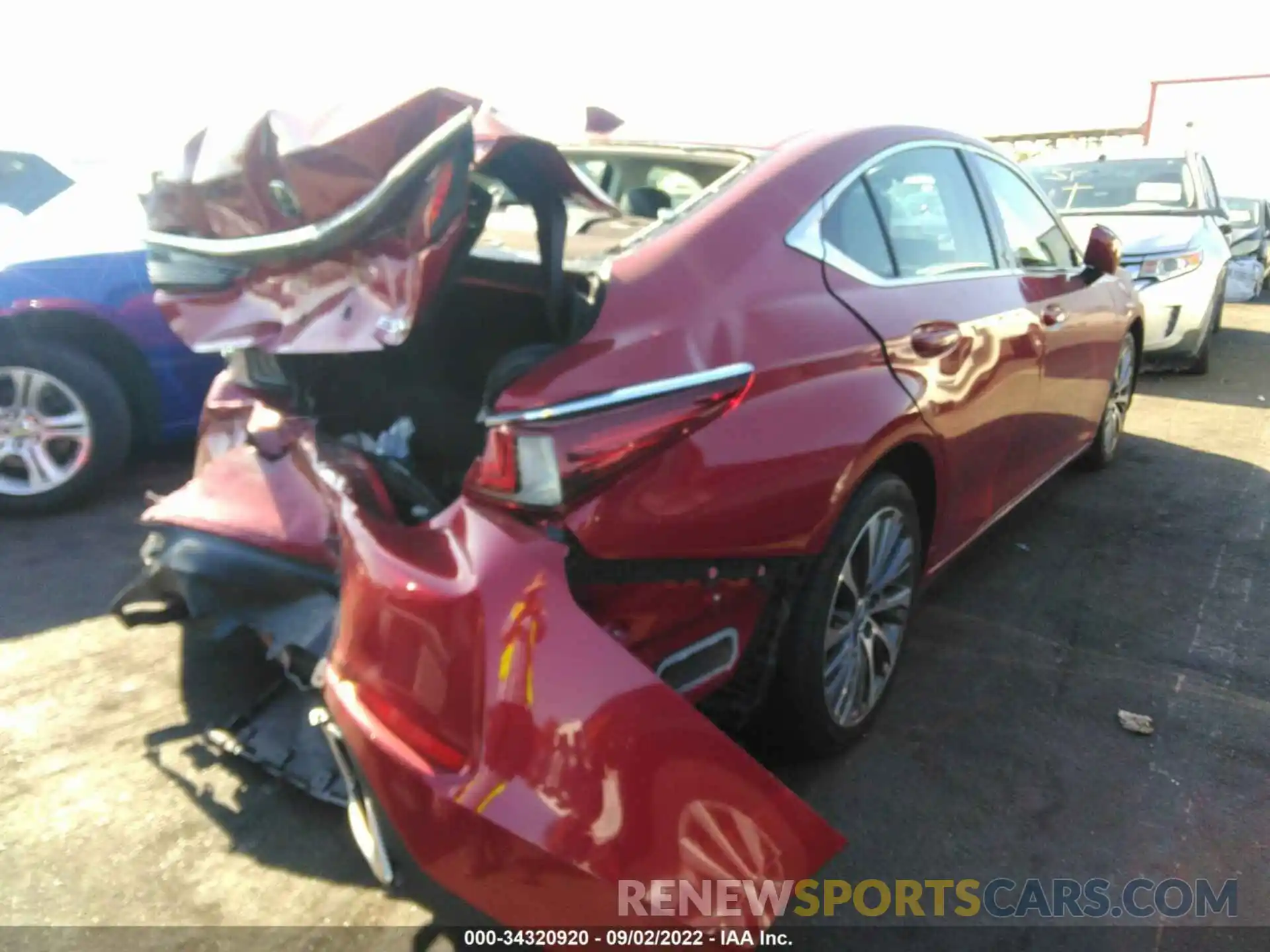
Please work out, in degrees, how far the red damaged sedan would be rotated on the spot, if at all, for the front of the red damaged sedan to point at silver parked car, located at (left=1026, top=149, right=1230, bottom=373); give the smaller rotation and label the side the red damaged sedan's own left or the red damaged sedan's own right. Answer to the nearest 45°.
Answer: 0° — it already faces it

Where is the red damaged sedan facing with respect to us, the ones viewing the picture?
facing away from the viewer and to the right of the viewer

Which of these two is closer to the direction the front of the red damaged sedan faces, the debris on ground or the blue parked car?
the debris on ground

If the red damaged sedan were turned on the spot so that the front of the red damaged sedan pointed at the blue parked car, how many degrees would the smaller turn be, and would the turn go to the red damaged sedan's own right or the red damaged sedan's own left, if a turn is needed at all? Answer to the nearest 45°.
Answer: approximately 90° to the red damaged sedan's own left

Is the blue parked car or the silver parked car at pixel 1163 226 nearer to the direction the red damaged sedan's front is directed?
the silver parked car
